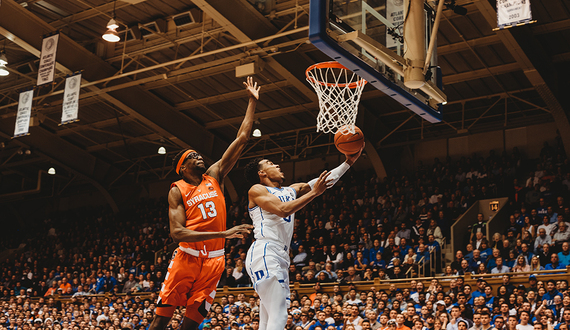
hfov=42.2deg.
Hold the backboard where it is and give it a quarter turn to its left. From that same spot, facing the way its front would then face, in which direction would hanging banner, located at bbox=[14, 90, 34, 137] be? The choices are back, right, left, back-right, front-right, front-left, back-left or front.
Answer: right

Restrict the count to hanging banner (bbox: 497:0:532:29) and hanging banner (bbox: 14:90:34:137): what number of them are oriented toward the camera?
2

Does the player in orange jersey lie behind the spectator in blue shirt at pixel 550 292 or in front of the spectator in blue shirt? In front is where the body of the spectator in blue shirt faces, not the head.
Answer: in front

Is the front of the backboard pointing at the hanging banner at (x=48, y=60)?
yes

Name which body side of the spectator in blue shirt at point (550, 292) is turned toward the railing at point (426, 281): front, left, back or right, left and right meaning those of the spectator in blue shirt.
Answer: right

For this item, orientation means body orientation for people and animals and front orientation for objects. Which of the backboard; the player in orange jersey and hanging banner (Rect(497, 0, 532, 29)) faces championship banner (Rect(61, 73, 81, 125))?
the backboard

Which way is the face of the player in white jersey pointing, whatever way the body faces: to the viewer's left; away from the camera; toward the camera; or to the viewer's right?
to the viewer's right

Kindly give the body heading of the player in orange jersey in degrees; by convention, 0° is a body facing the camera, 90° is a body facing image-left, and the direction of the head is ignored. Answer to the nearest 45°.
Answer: approximately 315°

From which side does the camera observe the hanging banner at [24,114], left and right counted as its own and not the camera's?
front

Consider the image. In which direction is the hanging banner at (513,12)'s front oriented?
toward the camera

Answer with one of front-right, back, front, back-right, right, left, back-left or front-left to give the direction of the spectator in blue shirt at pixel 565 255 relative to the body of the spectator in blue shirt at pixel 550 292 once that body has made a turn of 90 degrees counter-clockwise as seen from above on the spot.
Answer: back-left

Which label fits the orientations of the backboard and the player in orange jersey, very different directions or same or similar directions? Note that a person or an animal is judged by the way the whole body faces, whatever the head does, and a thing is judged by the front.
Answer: very different directions

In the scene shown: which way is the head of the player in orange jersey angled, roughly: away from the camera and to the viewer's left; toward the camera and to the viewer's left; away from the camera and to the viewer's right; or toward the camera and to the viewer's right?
toward the camera and to the viewer's right

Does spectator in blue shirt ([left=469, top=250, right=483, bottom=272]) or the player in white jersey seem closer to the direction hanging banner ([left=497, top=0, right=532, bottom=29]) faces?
the player in white jersey

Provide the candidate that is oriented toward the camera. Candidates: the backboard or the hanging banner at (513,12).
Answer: the hanging banner
